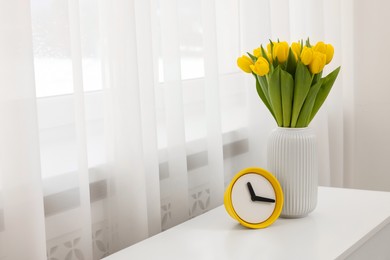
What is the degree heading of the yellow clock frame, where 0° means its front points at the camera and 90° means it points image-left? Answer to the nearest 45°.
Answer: approximately 315°
